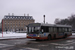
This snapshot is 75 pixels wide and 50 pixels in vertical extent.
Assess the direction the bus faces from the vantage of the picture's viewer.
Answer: facing the viewer and to the left of the viewer
